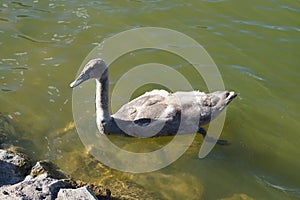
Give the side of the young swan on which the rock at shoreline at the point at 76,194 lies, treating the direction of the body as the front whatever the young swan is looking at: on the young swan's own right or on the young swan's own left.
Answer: on the young swan's own left

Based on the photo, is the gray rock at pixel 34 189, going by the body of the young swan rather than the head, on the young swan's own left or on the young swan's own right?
on the young swan's own left

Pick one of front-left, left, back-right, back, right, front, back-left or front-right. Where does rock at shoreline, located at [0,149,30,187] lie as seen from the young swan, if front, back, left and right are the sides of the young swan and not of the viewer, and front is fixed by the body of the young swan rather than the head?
front-left

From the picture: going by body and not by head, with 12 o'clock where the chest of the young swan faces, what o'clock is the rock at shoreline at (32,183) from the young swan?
The rock at shoreline is roughly at 10 o'clock from the young swan.

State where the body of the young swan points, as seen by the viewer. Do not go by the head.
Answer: to the viewer's left
